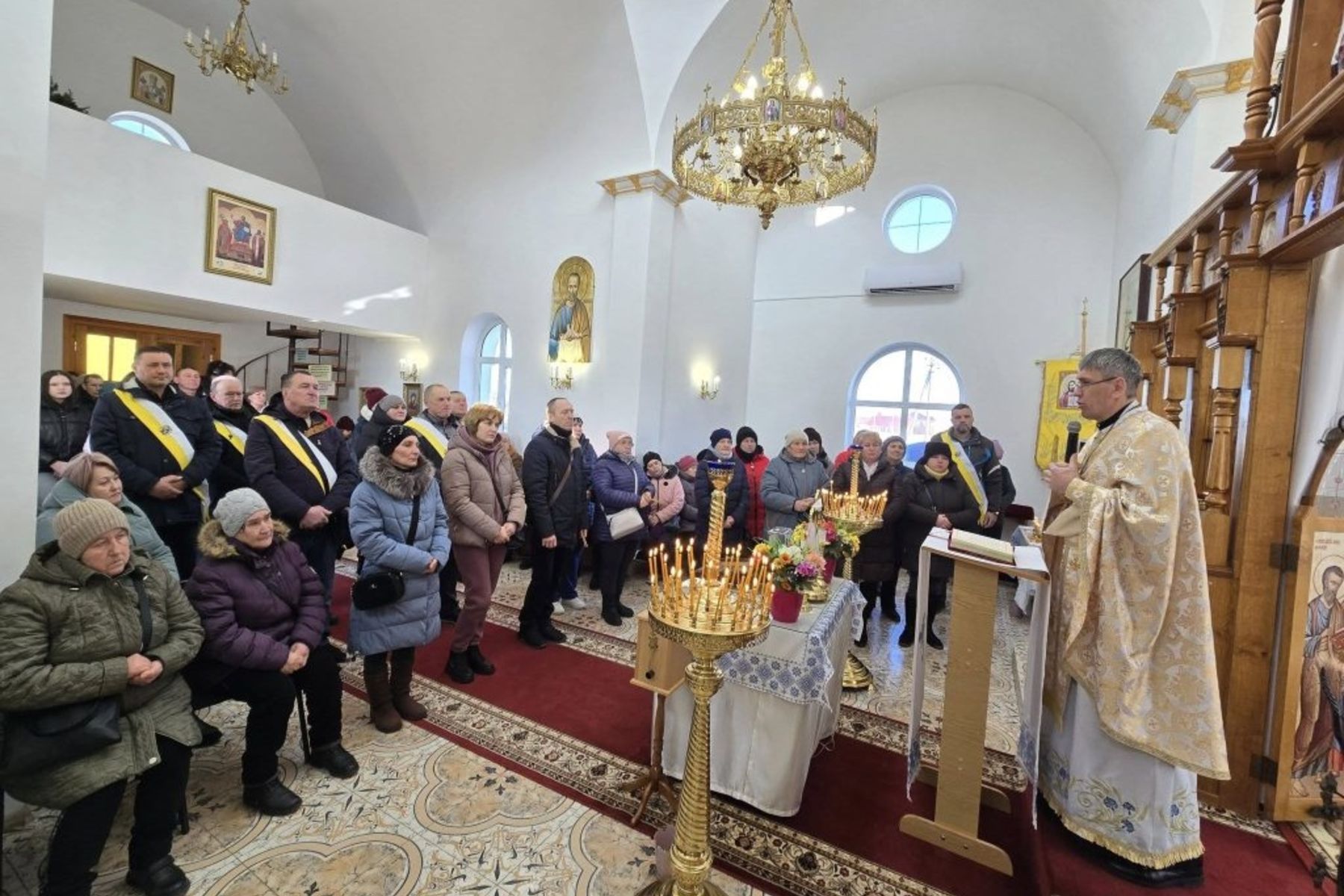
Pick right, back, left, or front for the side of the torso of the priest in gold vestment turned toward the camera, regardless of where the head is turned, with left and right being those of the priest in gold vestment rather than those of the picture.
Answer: left

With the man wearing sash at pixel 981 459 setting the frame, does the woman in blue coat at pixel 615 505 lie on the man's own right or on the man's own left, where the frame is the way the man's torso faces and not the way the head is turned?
on the man's own right

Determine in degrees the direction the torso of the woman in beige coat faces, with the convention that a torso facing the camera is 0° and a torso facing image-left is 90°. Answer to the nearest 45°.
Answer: approximately 315°
